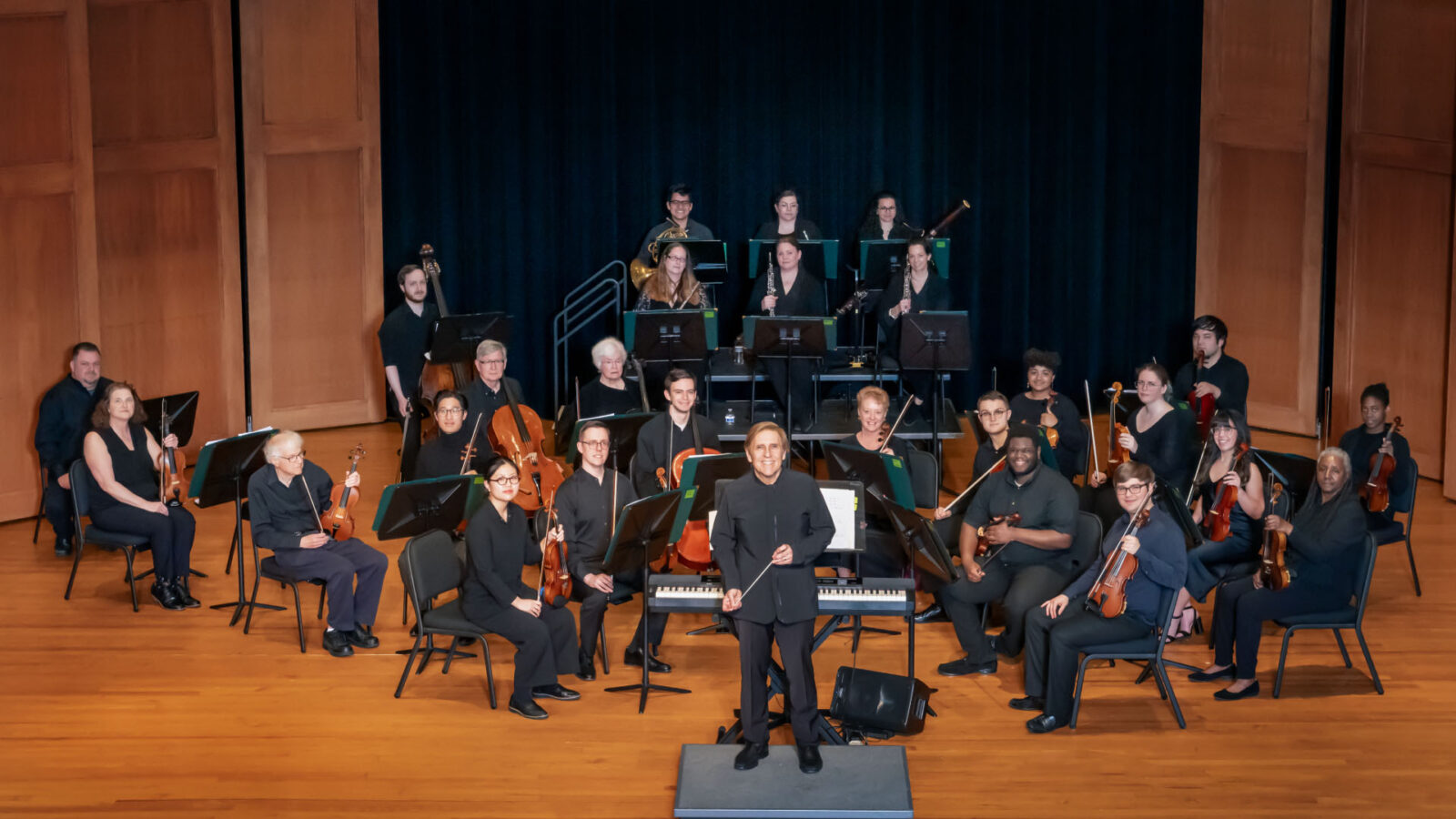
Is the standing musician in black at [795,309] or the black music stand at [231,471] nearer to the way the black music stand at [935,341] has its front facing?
the standing musician in black

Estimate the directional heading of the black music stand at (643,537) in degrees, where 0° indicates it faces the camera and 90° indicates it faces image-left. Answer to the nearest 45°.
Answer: approximately 135°

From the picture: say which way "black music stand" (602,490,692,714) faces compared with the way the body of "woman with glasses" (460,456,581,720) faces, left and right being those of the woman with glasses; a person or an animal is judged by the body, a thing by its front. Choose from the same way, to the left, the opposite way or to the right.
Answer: the opposite way

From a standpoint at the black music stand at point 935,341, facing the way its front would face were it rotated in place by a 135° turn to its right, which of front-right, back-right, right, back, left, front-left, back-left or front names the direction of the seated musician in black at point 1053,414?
front

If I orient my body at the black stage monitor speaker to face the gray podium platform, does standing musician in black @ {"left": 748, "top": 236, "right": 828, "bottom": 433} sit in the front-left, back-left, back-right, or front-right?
back-right

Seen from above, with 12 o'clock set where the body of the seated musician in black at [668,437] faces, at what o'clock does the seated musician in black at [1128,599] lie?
the seated musician in black at [1128,599] is roughly at 10 o'clock from the seated musician in black at [668,437].

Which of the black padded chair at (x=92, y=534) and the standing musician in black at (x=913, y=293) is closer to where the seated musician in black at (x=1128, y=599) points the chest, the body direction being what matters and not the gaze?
the black padded chair

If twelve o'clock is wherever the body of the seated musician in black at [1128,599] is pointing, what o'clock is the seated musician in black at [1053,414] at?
the seated musician in black at [1053,414] is roughly at 4 o'clock from the seated musician in black at [1128,599].

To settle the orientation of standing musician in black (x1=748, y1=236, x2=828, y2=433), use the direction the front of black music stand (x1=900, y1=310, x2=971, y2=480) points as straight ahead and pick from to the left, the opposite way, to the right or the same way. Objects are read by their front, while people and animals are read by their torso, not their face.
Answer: the opposite way

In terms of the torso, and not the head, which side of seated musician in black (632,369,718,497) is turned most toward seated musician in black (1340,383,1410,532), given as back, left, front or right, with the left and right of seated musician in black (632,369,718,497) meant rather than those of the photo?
left
